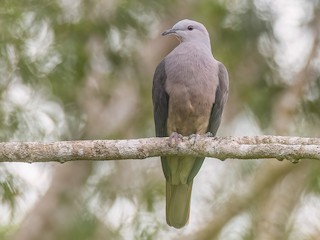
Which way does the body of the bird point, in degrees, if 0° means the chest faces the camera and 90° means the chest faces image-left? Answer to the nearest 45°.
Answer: approximately 0°
